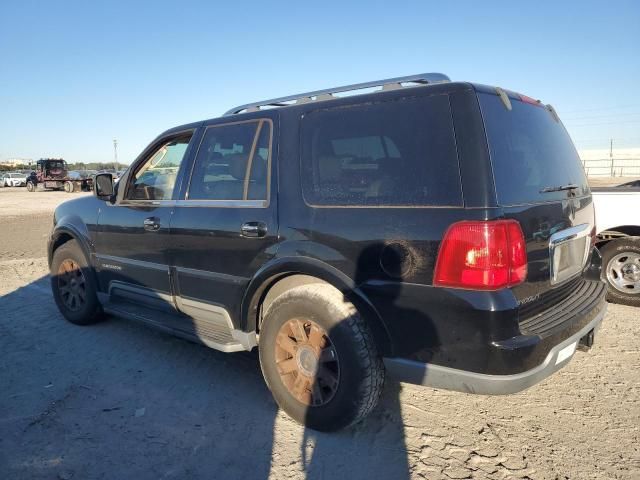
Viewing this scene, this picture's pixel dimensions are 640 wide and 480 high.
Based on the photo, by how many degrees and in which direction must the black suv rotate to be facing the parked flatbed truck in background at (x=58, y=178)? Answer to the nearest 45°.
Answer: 0° — it already faces it

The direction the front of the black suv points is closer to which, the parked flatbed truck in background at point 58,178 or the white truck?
the parked flatbed truck in background

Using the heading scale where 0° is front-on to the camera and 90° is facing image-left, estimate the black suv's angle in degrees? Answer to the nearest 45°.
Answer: approximately 135°

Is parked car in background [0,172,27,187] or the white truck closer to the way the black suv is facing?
the parked car in background

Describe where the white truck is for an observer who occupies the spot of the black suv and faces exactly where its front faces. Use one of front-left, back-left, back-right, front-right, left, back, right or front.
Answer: right

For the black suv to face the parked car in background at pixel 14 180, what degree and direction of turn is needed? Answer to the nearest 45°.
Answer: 0° — it already faces it
